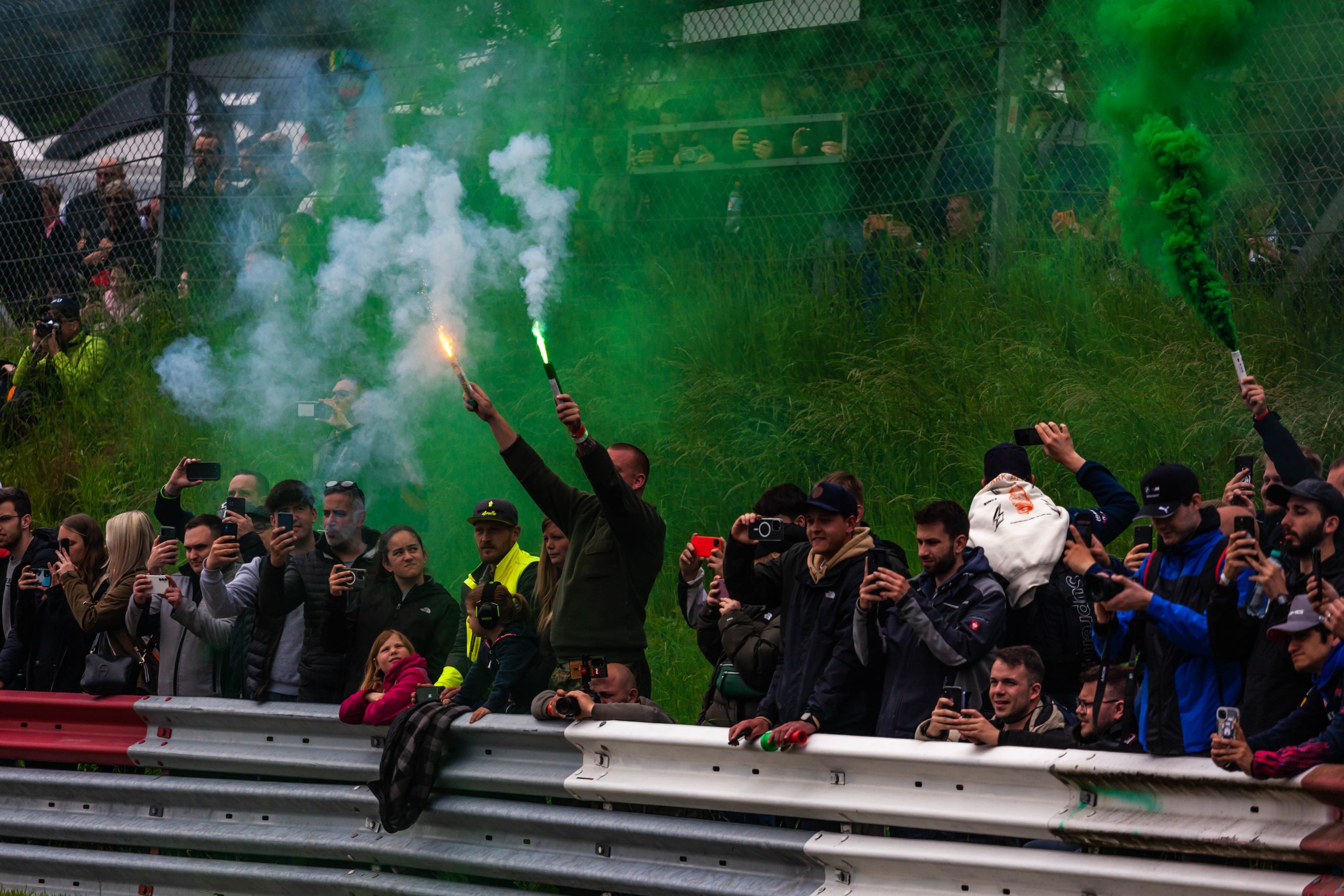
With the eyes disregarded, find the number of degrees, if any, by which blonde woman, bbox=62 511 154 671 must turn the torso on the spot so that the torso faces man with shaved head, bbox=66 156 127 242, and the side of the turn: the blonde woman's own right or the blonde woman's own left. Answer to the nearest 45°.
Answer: approximately 90° to the blonde woman's own right

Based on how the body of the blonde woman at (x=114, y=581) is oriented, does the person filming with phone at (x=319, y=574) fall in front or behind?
behind

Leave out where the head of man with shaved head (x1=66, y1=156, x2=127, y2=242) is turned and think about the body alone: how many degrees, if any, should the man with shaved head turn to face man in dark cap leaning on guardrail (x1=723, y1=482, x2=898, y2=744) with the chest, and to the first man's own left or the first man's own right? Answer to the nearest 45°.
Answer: approximately 45° to the first man's own left

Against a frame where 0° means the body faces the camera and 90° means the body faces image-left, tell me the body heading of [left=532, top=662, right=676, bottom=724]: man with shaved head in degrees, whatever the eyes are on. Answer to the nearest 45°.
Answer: approximately 45°

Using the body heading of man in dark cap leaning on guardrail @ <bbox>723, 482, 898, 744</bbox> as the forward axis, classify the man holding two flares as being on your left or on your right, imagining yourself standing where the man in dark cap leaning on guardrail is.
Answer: on your right

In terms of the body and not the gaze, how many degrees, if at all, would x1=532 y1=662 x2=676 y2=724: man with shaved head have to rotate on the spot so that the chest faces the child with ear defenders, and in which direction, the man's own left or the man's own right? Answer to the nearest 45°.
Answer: approximately 90° to the man's own right

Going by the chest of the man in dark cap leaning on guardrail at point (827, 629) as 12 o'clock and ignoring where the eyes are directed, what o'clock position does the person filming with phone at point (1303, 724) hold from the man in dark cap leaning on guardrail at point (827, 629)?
the person filming with phone at point (1303, 724) is roughly at 9 o'clock from the man in dark cap leaning on guardrail at point (827, 629).

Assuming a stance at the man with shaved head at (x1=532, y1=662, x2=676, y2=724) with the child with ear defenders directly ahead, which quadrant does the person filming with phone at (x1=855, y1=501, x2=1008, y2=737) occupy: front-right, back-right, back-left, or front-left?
back-right

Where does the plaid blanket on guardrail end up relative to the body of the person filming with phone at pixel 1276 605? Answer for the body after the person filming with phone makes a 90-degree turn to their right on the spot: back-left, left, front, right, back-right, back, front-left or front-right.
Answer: front-left

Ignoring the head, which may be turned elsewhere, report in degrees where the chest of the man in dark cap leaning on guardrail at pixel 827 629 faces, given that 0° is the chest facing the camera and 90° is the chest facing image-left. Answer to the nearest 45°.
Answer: approximately 45°
